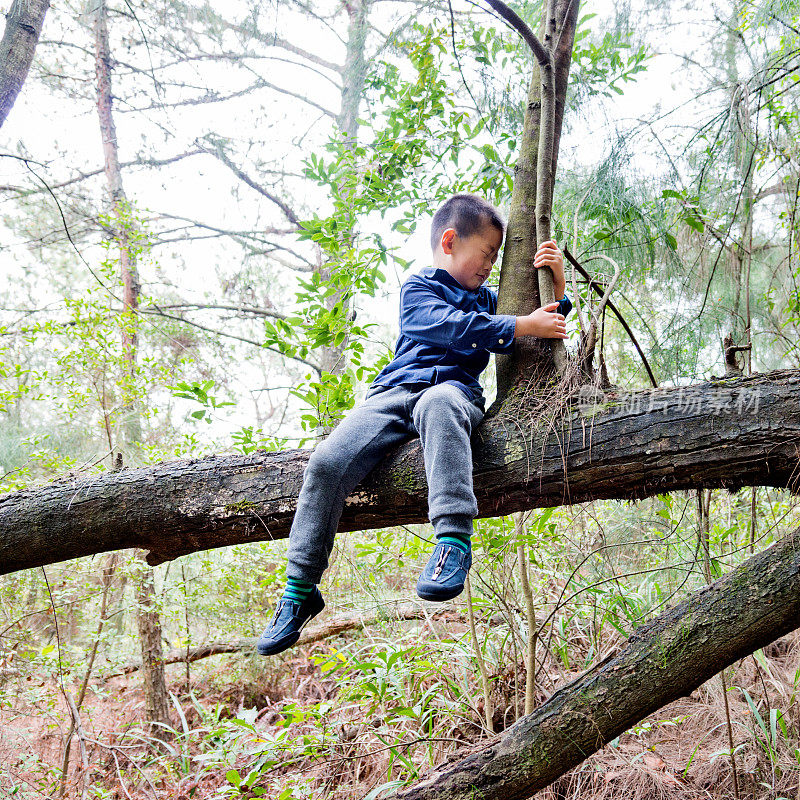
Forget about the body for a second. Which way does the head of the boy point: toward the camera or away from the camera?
toward the camera

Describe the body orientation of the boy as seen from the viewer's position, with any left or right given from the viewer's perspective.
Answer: facing the viewer and to the right of the viewer

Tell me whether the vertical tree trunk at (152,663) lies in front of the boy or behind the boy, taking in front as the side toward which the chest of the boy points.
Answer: behind
